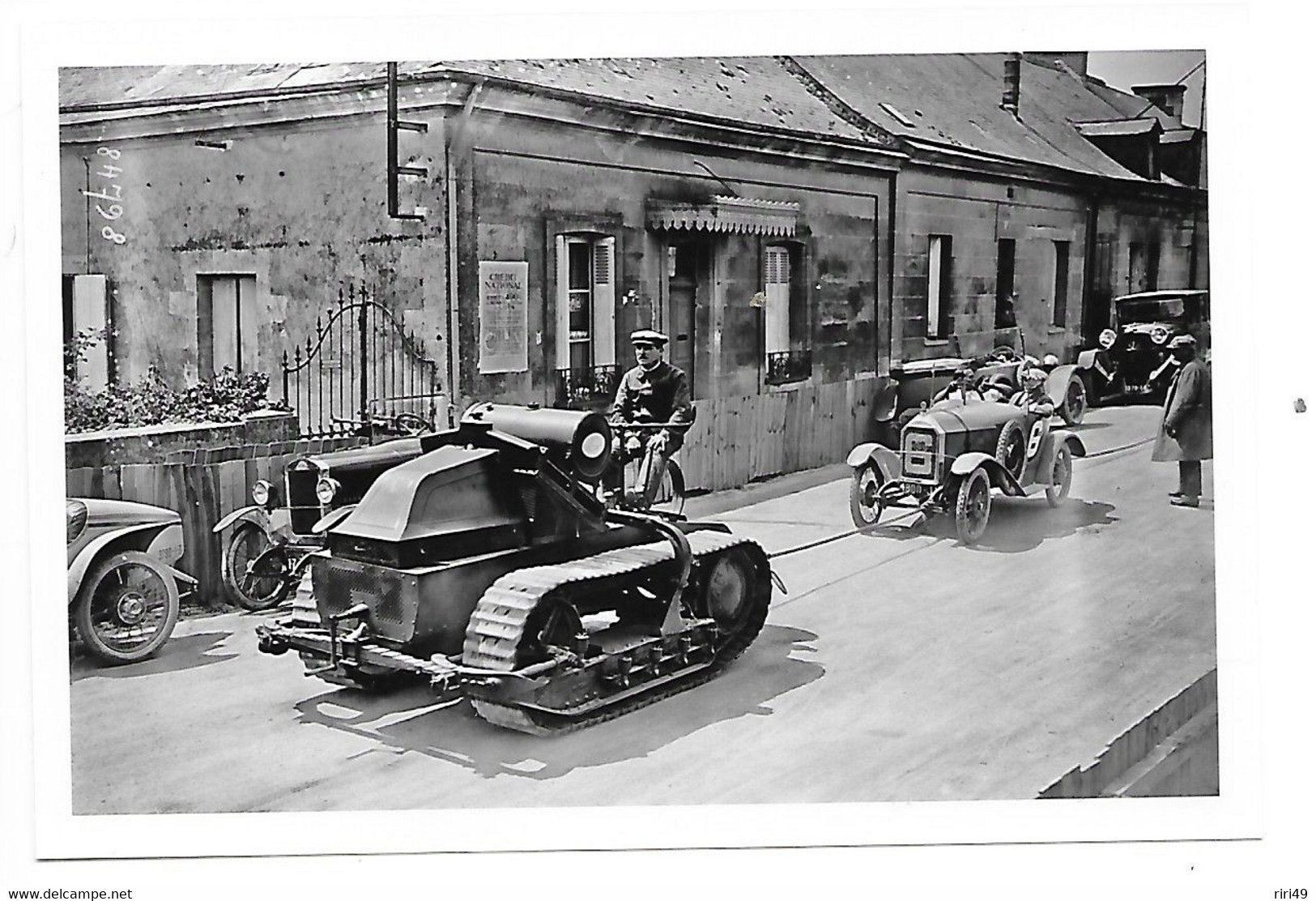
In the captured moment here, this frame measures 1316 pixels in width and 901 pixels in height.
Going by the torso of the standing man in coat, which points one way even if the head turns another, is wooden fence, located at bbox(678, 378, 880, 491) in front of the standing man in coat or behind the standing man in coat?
in front

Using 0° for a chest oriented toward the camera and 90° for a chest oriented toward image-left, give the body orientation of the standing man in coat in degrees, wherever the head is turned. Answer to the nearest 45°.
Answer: approximately 90°

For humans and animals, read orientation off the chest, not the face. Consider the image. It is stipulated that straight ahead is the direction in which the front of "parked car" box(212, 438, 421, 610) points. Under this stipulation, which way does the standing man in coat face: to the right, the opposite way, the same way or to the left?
to the right

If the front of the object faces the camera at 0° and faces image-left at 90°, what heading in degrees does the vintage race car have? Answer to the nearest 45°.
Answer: approximately 45°

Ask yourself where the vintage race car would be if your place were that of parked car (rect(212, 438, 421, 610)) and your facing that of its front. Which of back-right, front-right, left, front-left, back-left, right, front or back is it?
back-left

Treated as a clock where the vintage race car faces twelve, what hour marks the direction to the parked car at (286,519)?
The parked car is roughly at 1 o'clock from the vintage race car.
